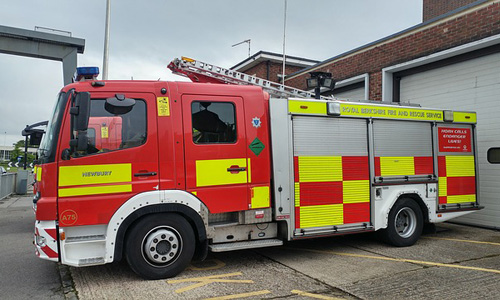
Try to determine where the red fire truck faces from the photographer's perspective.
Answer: facing the viewer and to the left of the viewer

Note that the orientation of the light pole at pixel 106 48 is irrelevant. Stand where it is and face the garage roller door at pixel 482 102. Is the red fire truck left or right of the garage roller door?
right

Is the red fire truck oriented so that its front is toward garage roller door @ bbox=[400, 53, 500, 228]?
no

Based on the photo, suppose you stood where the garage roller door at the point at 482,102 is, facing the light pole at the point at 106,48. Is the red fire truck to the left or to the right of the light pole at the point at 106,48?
left

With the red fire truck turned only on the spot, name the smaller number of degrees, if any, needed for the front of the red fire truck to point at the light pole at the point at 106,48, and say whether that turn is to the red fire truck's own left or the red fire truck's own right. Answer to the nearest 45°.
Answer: approximately 90° to the red fire truck's own right
